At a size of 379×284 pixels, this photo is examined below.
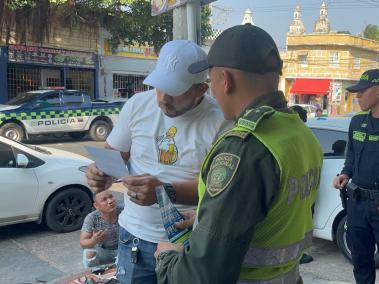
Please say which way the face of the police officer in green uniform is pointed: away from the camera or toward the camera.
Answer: away from the camera

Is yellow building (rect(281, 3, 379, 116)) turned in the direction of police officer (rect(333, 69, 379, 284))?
yes

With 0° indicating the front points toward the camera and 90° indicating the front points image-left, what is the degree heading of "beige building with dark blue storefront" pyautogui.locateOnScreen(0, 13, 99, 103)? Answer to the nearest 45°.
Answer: approximately 0°

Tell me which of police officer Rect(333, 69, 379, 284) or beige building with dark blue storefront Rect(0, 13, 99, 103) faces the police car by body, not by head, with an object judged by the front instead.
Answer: the beige building with dark blue storefront

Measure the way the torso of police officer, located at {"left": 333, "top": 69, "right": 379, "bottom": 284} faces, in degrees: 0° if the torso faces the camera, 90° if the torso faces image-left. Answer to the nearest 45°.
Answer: approximately 45°

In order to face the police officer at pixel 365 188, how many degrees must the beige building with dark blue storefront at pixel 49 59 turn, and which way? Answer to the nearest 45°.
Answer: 0° — it already faces them

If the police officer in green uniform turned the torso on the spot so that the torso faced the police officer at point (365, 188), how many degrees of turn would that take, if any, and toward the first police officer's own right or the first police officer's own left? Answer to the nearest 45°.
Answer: approximately 45° to the first police officer's own right

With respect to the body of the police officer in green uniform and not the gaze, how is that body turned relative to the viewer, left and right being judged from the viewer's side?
facing away from the viewer and to the left of the viewer

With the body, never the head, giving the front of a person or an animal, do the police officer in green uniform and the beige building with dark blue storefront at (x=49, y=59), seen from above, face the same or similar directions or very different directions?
very different directions

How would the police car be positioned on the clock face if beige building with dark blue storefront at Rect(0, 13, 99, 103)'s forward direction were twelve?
The police car is roughly at 12 o'clock from the beige building with dark blue storefront.

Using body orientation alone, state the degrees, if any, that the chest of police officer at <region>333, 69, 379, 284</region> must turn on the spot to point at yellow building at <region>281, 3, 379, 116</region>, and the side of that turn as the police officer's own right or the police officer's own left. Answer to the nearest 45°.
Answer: approximately 135° to the police officer's own right
